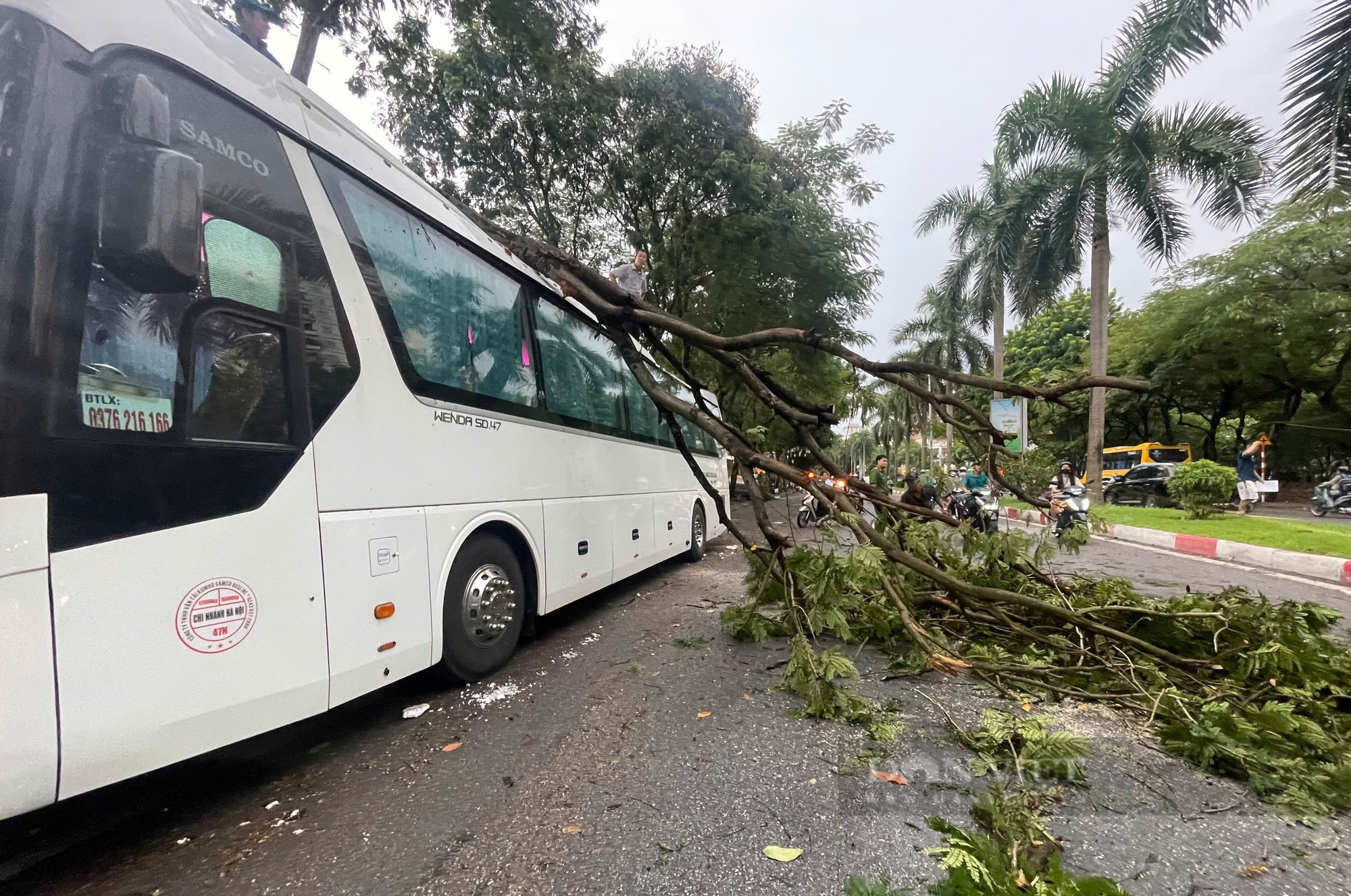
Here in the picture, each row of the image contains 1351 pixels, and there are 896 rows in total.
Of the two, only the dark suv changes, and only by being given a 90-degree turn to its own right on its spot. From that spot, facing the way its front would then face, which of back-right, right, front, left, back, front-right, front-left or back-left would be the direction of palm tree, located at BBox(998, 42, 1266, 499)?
back-right

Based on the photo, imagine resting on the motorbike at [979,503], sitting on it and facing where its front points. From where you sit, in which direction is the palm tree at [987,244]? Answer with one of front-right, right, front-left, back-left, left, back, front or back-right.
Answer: back-left

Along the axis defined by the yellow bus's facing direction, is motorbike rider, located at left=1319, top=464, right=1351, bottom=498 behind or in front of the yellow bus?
behind

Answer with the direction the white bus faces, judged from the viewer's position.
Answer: facing the viewer and to the left of the viewer

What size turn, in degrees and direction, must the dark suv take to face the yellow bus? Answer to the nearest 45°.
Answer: approximately 45° to its right

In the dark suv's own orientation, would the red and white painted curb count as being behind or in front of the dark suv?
behind

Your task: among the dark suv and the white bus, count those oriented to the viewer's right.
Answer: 0

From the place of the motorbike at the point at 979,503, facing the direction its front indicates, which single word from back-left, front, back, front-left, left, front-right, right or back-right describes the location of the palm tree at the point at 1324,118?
front

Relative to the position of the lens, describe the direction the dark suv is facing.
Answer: facing away from the viewer and to the left of the viewer

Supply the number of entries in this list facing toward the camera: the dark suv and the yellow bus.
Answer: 0

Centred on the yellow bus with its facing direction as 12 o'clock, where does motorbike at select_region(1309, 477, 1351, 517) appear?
The motorbike is roughly at 7 o'clock from the yellow bus.

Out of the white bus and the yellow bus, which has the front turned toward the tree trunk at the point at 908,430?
the yellow bus

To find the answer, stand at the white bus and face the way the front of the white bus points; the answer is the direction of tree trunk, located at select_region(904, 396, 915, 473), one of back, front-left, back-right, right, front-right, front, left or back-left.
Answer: back

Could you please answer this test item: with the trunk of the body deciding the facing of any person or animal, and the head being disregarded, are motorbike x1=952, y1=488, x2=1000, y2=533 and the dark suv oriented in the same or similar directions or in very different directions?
very different directions
